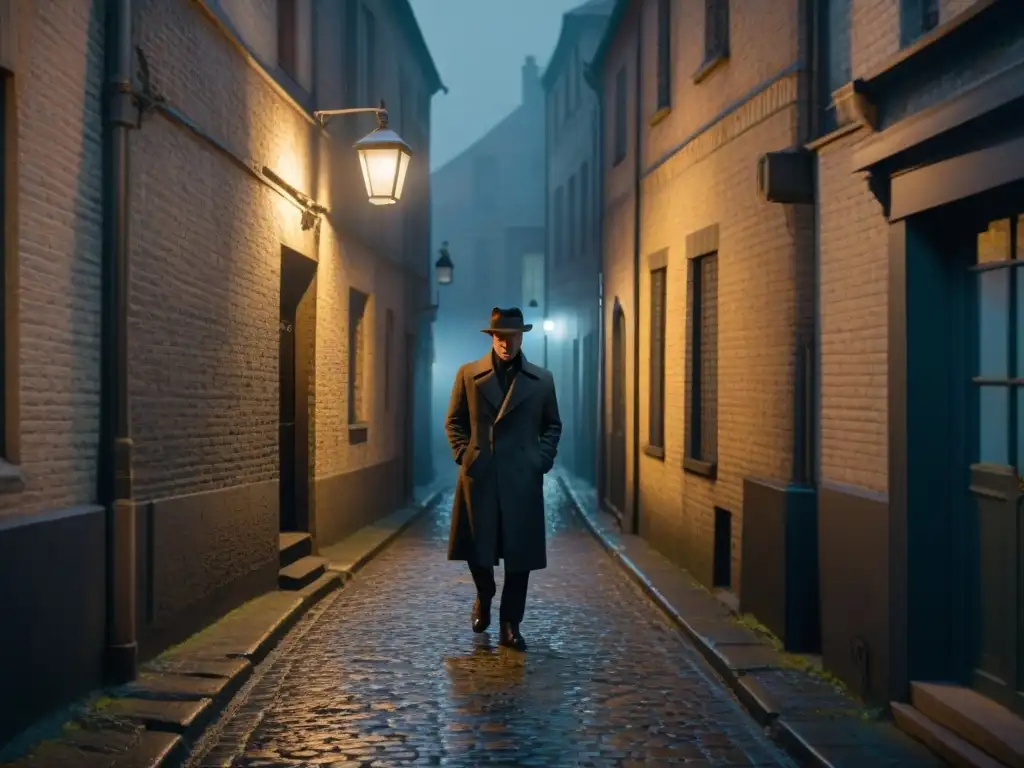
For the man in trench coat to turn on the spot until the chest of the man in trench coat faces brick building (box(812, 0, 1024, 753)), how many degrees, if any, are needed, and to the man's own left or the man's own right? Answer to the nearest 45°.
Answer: approximately 45° to the man's own left

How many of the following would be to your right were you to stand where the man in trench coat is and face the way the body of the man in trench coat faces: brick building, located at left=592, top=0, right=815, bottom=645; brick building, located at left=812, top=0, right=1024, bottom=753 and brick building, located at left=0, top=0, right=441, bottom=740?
1

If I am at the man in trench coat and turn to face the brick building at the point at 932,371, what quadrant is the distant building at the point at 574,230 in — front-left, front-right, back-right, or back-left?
back-left

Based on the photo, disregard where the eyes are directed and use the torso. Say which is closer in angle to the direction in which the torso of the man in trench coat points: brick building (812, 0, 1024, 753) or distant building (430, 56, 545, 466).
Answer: the brick building

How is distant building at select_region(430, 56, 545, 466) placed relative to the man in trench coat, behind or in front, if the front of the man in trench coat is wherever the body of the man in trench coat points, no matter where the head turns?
behind

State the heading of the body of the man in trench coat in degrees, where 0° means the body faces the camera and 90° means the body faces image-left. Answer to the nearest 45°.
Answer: approximately 0°

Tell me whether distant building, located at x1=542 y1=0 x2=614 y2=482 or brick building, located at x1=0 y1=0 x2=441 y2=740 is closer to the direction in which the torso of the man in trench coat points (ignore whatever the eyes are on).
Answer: the brick building

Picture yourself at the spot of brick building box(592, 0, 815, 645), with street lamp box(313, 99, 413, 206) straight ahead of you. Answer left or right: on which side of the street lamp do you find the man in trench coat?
left

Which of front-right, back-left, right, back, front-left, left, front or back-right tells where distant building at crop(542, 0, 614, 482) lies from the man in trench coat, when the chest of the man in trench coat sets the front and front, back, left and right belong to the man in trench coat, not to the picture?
back
